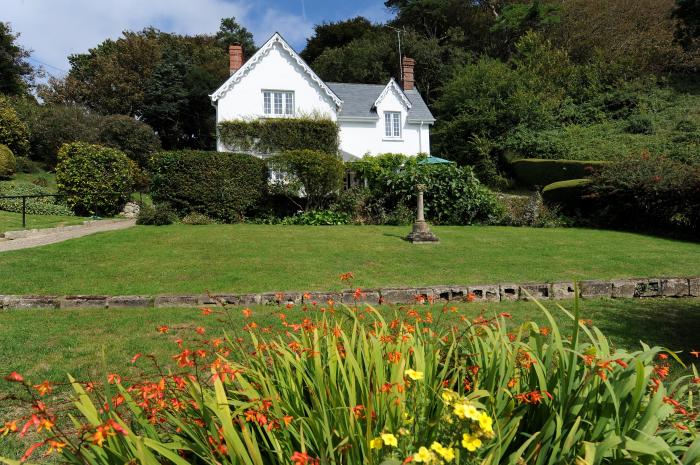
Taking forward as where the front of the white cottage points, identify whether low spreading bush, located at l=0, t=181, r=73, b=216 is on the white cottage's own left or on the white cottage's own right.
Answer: on the white cottage's own right

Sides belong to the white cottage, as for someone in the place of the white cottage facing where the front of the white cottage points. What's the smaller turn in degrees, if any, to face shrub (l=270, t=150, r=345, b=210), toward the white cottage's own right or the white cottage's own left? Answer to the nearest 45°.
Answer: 0° — it already faces it

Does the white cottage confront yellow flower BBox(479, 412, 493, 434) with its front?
yes

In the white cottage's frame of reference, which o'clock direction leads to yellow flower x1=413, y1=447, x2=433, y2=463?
The yellow flower is roughly at 12 o'clock from the white cottage.

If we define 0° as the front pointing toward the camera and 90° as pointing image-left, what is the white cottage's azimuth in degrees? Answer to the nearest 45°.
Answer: approximately 0°

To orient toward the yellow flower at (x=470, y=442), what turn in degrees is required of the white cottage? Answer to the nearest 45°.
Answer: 0° — it already faces it

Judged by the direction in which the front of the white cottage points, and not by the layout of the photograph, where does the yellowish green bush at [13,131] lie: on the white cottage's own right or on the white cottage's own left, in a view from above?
on the white cottage's own right

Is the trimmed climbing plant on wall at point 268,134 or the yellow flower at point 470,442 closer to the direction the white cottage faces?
the yellow flower
